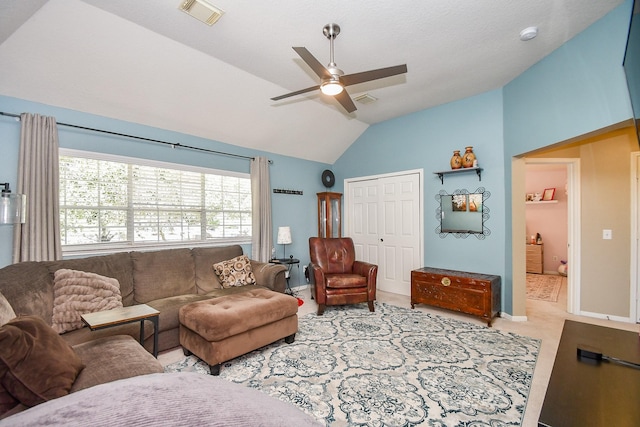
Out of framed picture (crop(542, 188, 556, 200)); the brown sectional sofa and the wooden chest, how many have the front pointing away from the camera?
0

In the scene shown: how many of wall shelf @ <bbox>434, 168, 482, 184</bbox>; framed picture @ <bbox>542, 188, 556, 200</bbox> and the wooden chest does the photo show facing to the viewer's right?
0

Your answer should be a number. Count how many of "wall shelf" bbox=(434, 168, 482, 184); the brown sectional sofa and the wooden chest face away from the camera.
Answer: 0

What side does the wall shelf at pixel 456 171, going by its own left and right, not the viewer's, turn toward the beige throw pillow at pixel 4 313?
front

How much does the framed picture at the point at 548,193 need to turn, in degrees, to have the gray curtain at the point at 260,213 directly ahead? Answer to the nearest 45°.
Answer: approximately 45° to its right

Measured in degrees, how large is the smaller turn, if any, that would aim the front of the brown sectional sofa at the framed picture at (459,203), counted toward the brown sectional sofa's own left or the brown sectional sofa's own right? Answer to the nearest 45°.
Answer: approximately 45° to the brown sectional sofa's own left

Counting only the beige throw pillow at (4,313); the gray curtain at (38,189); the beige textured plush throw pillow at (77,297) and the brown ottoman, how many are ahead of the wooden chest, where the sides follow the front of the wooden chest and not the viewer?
4

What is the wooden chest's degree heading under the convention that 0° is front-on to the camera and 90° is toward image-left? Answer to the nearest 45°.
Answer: approximately 45°

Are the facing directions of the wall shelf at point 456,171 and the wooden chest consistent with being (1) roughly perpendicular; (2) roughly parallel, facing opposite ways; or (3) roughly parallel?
roughly parallel

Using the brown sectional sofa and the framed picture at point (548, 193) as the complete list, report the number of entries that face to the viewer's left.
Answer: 0

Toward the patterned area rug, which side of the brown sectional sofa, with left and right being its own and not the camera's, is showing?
front

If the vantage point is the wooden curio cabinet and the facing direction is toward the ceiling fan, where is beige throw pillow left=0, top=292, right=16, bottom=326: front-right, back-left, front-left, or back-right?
front-right

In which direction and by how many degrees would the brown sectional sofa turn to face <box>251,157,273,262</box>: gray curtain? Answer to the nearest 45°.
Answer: approximately 90° to its left

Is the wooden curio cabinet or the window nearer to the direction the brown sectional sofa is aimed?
the wooden curio cabinet

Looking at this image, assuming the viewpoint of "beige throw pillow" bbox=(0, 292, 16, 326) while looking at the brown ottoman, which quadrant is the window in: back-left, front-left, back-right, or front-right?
front-left

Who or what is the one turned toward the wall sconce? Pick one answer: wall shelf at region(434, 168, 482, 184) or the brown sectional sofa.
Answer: the wall shelf

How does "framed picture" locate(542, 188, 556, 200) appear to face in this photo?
toward the camera

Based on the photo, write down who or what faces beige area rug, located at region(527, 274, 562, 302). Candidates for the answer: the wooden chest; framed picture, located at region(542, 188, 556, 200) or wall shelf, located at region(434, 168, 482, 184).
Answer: the framed picture

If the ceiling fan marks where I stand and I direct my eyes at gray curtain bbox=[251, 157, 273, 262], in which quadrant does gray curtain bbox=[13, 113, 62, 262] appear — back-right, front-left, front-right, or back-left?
front-left
